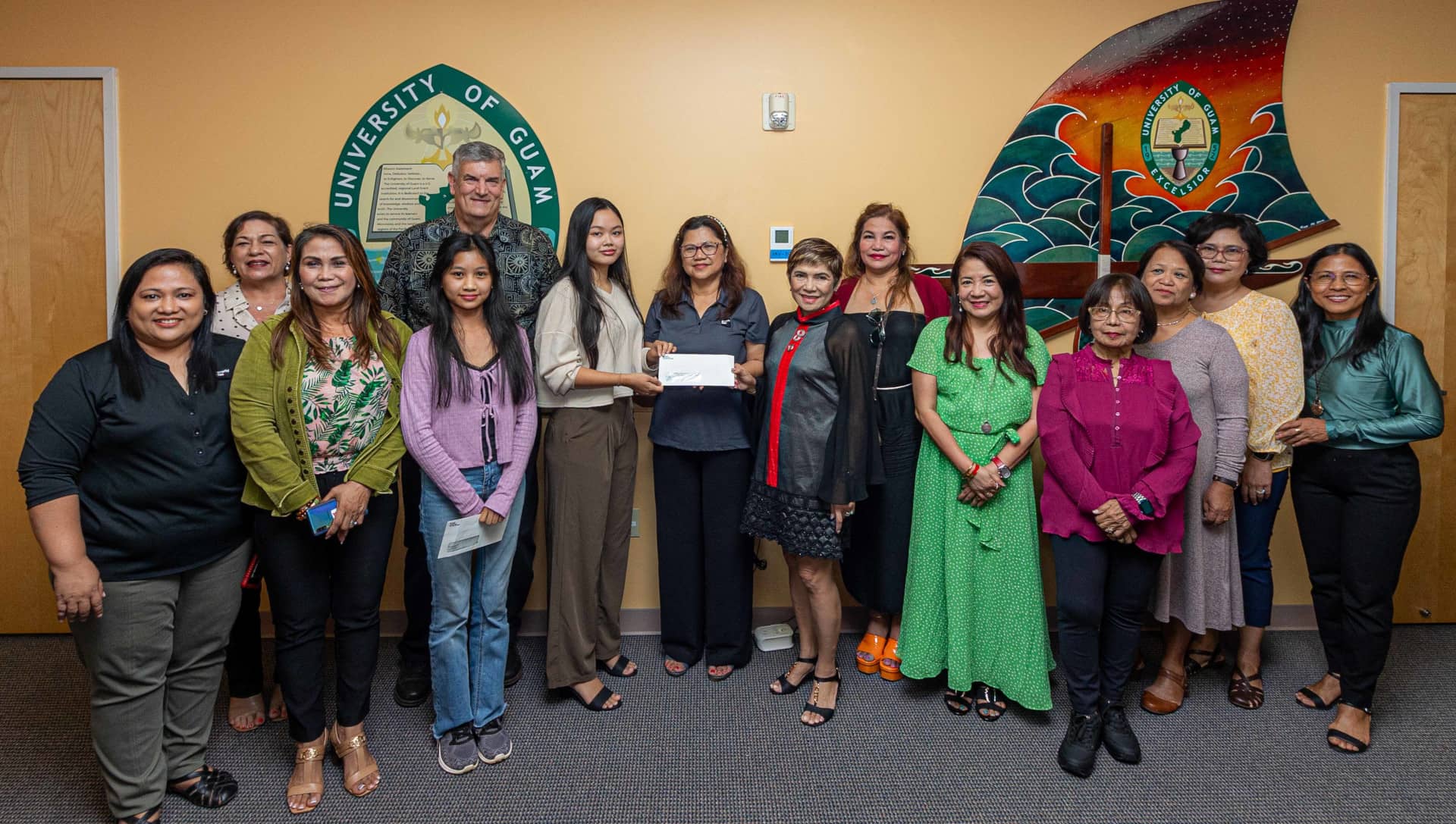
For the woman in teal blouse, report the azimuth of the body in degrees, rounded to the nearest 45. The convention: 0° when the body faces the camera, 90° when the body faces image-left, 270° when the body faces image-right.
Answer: approximately 45°

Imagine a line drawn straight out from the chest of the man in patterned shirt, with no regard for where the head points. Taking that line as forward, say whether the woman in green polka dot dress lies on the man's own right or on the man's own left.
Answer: on the man's own left

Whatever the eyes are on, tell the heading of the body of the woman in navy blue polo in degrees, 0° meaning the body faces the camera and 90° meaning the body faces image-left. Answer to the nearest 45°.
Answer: approximately 0°

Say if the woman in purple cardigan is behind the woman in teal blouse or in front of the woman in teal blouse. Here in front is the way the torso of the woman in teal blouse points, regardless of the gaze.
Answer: in front

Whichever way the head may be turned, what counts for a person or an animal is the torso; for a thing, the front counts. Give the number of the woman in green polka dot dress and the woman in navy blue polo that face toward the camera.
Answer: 2

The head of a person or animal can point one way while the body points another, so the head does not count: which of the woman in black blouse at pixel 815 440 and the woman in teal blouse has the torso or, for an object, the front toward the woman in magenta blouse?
the woman in teal blouse

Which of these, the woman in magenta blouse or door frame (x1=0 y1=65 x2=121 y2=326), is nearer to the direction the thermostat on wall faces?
the woman in magenta blouse
